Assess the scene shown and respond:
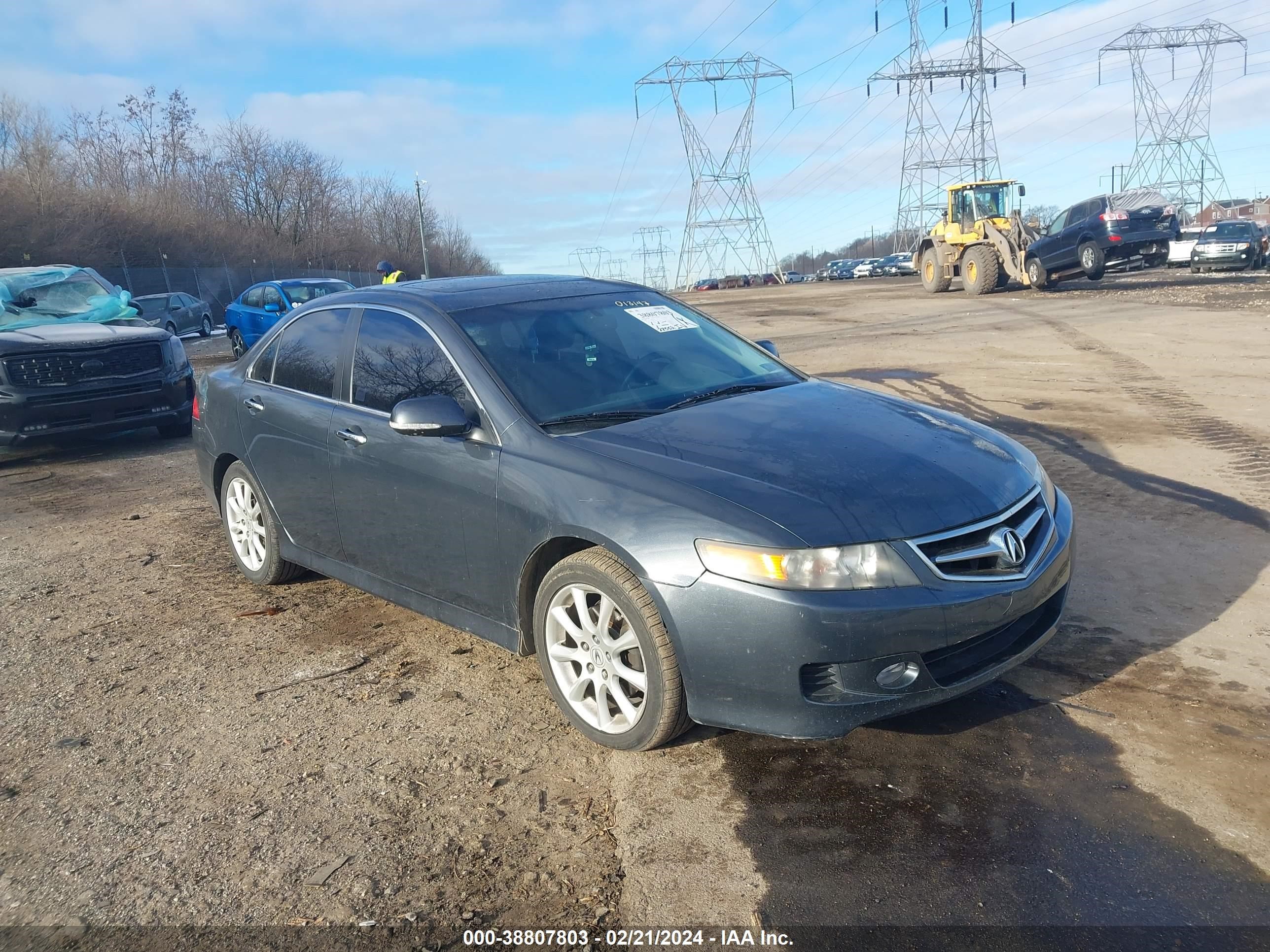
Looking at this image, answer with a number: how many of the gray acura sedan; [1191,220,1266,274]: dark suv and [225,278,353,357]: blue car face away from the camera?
0

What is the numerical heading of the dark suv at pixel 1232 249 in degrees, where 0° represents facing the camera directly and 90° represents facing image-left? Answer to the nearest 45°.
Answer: approximately 45°

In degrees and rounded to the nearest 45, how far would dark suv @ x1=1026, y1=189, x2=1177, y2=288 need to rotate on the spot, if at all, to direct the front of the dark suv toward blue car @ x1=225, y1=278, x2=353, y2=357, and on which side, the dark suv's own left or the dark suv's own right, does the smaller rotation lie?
approximately 90° to the dark suv's own left

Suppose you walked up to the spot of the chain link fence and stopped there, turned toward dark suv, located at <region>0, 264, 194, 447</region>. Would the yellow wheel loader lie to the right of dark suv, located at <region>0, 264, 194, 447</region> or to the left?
left

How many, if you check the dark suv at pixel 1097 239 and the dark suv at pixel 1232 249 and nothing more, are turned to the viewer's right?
0

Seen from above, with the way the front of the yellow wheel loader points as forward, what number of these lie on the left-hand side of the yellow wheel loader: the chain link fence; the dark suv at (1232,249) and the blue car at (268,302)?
1

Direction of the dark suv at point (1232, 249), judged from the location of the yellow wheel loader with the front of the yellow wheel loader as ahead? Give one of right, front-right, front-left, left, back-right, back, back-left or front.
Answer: left

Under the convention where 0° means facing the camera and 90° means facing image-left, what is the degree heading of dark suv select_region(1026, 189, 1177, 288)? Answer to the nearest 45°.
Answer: approximately 135°

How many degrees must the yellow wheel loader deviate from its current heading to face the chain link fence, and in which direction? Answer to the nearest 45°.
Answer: approximately 135° to its right

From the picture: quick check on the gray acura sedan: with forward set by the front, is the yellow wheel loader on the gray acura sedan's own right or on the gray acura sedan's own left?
on the gray acura sedan's own left

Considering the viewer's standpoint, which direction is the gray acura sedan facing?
facing the viewer and to the right of the viewer

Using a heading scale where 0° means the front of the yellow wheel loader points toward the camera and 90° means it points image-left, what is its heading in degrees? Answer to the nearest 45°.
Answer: approximately 315°

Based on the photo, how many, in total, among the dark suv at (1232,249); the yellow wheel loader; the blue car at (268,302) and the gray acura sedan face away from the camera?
0

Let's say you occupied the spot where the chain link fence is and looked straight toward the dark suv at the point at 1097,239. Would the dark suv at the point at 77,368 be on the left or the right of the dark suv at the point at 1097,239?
right

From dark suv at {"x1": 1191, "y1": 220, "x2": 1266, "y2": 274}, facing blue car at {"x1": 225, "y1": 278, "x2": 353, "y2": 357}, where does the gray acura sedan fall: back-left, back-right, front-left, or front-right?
front-left

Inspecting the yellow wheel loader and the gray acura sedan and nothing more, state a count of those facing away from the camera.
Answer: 0

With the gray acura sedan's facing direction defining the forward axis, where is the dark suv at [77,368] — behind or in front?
behind

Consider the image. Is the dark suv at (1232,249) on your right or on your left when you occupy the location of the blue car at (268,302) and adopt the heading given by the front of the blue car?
on your left
